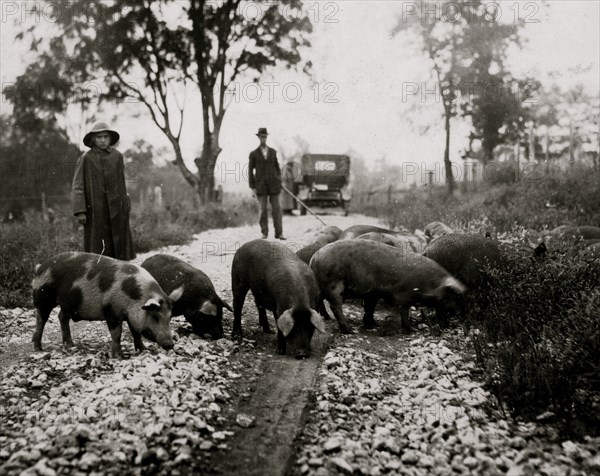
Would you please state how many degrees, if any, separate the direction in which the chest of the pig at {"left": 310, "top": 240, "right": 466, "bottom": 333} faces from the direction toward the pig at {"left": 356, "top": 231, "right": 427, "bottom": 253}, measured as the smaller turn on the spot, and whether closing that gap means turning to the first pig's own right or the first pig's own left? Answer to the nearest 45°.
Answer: approximately 90° to the first pig's own left

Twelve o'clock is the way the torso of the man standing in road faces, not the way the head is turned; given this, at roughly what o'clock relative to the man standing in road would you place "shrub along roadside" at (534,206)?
The shrub along roadside is roughly at 9 o'clock from the man standing in road.

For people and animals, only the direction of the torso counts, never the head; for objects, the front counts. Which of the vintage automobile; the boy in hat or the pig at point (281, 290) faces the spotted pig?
the boy in hat

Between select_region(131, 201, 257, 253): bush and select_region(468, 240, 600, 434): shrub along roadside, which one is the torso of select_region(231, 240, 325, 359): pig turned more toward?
the shrub along roadside

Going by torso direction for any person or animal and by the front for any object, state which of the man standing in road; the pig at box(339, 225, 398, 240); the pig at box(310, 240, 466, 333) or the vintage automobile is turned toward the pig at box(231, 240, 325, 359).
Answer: the man standing in road
